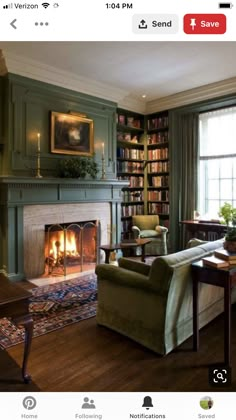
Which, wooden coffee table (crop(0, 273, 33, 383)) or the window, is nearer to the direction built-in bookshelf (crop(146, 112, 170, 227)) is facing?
the wooden coffee table

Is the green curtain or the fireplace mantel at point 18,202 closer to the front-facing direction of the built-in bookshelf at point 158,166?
the fireplace mantel

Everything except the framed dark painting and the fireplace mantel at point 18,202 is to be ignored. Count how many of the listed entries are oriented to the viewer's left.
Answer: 0

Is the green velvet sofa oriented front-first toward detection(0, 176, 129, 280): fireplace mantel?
yes

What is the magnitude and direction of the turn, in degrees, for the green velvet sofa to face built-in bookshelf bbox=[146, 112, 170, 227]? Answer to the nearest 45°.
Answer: approximately 45° to its right

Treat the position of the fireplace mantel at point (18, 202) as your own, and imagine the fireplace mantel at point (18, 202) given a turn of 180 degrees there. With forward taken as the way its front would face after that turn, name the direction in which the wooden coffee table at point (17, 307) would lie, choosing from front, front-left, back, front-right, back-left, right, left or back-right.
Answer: back-left

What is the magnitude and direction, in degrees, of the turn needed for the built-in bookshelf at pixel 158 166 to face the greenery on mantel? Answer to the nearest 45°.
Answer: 0° — it already faces it

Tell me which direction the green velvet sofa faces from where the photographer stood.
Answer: facing away from the viewer and to the left of the viewer

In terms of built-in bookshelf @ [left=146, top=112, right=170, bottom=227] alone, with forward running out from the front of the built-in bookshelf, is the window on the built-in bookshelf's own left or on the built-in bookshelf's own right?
on the built-in bookshelf's own left

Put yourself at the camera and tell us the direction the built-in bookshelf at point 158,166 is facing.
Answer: facing the viewer and to the left of the viewer

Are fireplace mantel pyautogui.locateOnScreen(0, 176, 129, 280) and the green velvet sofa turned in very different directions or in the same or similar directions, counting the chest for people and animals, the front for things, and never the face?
very different directions

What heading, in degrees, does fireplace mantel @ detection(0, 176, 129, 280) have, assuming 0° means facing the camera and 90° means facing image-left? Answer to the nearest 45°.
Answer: approximately 315°

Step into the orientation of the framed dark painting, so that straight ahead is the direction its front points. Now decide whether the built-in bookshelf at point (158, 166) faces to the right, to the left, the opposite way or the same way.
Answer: to the right

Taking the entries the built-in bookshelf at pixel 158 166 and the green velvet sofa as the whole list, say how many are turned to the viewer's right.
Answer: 0

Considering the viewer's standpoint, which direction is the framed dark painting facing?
facing the viewer and to the right of the viewer

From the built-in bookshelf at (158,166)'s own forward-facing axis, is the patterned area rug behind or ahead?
ahead
